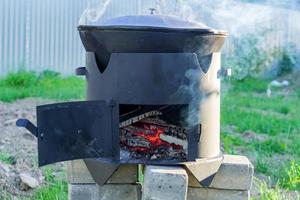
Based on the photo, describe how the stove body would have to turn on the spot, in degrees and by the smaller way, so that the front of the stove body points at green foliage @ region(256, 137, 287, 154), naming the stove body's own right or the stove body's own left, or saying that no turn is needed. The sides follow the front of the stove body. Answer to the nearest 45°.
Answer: approximately 135° to the stove body's own left

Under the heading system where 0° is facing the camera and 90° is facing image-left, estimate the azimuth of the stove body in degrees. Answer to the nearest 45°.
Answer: approximately 0°
